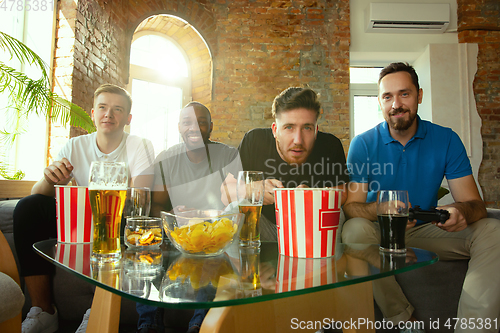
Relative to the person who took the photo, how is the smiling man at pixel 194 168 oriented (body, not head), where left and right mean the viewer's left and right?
facing the viewer

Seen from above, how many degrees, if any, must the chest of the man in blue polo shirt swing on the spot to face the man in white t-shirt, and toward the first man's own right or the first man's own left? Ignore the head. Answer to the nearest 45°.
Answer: approximately 45° to the first man's own right

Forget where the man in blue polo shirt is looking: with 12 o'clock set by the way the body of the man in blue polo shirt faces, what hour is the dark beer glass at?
The dark beer glass is roughly at 12 o'clock from the man in blue polo shirt.

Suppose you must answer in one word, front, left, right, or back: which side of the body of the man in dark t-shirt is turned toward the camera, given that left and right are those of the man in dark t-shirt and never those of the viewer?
front

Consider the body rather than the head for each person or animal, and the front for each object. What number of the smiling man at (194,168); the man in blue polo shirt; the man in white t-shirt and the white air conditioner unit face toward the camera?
4

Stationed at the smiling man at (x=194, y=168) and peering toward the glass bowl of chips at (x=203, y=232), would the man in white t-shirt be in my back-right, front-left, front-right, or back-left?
front-right

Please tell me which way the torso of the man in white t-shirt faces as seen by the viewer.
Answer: toward the camera

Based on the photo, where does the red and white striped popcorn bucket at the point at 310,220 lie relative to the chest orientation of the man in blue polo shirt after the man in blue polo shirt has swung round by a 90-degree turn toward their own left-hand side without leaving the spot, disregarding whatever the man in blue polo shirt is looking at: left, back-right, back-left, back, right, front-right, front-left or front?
right

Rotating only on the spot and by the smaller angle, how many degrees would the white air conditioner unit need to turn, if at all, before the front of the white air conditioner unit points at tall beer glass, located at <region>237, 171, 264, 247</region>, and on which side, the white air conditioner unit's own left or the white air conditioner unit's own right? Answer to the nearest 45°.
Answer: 0° — it already faces it

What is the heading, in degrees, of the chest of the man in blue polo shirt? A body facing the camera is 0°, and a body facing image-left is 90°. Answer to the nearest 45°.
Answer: approximately 0°

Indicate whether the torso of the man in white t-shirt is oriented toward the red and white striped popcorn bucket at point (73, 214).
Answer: yes

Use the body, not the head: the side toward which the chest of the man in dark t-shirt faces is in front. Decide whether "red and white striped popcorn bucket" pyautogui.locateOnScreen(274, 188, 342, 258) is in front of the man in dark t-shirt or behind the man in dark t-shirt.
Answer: in front
